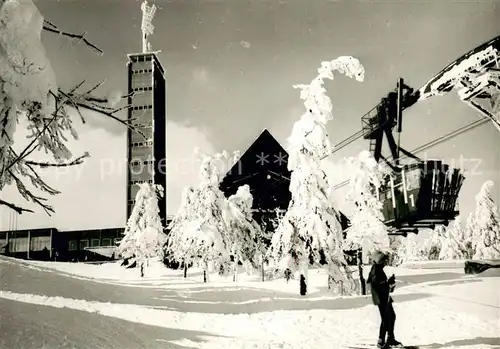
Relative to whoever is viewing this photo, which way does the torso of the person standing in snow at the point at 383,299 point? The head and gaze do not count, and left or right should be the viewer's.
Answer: facing to the right of the viewer

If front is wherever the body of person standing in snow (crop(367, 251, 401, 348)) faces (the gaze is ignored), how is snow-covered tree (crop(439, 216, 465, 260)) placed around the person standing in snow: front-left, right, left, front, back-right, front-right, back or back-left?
front-left

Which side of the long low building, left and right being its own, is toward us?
front

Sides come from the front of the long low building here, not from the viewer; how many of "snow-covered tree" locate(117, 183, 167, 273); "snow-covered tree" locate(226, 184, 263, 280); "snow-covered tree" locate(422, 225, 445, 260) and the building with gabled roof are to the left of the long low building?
4

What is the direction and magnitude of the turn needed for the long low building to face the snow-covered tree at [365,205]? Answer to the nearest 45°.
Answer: approximately 90° to its left

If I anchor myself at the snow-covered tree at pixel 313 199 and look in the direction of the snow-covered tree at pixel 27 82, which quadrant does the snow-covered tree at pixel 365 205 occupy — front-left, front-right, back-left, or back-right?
back-left

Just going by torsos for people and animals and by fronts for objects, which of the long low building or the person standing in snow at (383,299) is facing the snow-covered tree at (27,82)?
the long low building

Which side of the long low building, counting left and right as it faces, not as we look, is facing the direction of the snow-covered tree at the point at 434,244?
left

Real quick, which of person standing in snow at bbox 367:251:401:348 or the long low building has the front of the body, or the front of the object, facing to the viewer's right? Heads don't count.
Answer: the person standing in snow
